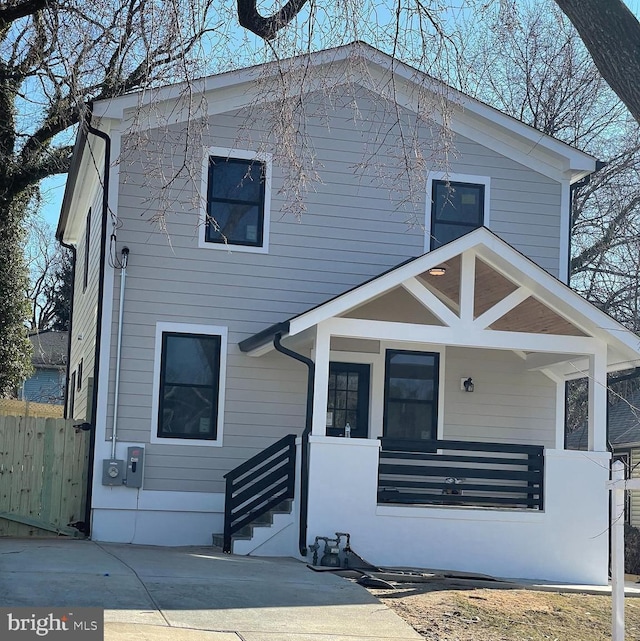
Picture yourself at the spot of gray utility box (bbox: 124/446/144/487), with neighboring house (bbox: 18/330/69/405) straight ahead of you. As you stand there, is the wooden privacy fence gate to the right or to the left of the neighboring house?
left

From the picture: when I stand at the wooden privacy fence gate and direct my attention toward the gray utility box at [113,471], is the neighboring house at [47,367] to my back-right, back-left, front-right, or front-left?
back-left

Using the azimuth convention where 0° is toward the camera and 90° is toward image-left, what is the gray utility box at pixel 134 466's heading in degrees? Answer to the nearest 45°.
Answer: approximately 0°

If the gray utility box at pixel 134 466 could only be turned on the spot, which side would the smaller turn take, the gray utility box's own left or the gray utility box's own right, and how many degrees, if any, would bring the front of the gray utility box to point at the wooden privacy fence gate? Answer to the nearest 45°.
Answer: approximately 135° to the gray utility box's own right

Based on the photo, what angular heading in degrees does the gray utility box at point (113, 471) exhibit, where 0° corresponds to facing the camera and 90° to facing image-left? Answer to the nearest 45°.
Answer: approximately 0°

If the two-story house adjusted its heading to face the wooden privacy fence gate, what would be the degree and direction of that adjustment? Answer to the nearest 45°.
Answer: approximately 90° to its right

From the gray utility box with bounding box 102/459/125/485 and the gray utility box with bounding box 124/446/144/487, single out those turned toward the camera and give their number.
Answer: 2
